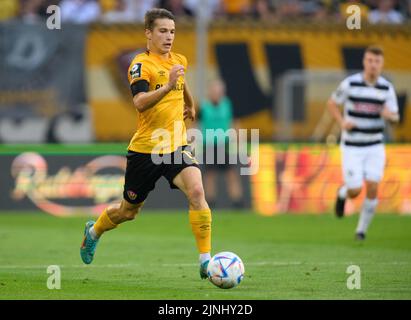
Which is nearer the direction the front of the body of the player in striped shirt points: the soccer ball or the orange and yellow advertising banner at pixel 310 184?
the soccer ball

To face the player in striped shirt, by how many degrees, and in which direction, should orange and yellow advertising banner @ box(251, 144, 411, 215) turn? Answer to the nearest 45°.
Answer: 0° — it already faces them

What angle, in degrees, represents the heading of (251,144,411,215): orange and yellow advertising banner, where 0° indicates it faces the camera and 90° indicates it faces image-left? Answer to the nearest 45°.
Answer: approximately 0°

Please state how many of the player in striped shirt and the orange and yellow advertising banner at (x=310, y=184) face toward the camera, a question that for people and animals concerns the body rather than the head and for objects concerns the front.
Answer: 2

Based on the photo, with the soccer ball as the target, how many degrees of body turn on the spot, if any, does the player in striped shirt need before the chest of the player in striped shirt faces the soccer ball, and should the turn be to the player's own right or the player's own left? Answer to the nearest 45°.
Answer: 0° — they already face it
